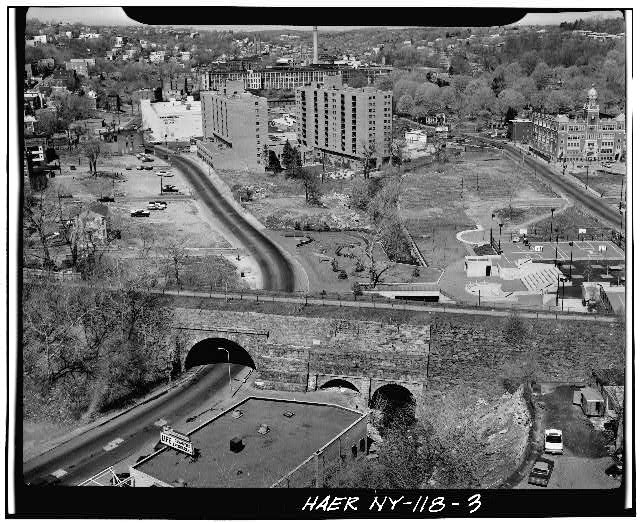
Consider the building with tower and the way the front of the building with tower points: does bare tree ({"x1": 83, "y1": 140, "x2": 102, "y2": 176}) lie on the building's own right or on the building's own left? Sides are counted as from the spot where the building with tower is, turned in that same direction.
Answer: on the building's own right

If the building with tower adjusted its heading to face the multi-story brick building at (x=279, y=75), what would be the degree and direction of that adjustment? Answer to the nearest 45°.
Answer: approximately 90° to its right

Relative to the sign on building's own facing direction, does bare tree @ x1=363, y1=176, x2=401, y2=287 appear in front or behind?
behind

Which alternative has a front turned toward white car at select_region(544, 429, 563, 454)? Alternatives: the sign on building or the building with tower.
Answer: the building with tower

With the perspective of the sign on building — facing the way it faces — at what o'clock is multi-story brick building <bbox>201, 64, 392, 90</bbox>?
The multi-story brick building is roughly at 5 o'clock from the sign on building.

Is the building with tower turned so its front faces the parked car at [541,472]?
yes

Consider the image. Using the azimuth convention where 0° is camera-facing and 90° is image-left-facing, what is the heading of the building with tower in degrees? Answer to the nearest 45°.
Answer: approximately 0°

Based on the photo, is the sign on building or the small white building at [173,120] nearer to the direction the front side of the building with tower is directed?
the sign on building

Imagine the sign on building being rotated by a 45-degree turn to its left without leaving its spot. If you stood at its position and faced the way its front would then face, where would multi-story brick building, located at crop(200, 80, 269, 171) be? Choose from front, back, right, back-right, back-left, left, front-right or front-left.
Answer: back

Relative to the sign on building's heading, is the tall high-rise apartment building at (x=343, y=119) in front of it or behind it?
behind

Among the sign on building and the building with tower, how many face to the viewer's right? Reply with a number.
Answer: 0
